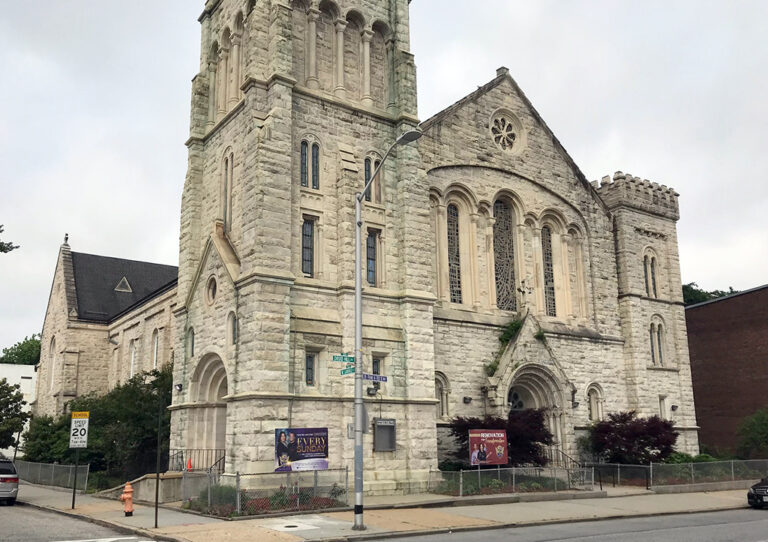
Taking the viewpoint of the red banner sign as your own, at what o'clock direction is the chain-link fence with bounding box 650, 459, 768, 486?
The chain-link fence is roughly at 8 o'clock from the red banner sign.

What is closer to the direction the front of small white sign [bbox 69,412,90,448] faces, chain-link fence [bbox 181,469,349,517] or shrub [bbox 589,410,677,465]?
the chain-link fence

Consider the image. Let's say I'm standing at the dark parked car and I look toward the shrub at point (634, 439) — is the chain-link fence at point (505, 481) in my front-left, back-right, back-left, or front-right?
front-left

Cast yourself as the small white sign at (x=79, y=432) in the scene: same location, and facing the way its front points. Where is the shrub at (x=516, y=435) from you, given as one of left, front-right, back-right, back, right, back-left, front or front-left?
left

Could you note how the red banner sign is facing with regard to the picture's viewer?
facing the viewer

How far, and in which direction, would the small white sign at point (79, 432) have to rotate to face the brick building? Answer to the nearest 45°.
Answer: approximately 90° to its left

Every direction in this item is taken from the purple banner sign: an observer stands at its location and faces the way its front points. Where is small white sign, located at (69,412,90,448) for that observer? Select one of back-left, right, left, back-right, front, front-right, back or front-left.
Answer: right

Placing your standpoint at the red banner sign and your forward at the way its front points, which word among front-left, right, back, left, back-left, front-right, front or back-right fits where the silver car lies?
right

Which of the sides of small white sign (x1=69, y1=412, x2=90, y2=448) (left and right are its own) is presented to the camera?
front

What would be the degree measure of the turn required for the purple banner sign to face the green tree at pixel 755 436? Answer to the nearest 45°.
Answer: approximately 135° to its left

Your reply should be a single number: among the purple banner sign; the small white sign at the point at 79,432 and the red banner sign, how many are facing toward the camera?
3

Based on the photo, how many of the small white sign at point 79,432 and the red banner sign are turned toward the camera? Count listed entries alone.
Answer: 2

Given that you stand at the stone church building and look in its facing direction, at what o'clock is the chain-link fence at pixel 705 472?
The chain-link fence is roughly at 10 o'clock from the stone church building.

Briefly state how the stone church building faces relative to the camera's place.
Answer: facing the viewer and to the right of the viewer

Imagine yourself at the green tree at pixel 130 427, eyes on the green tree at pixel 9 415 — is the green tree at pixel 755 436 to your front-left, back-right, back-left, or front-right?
back-right

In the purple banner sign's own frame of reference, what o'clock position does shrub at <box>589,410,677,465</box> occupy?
The shrub is roughly at 8 o'clock from the purple banner sign.
